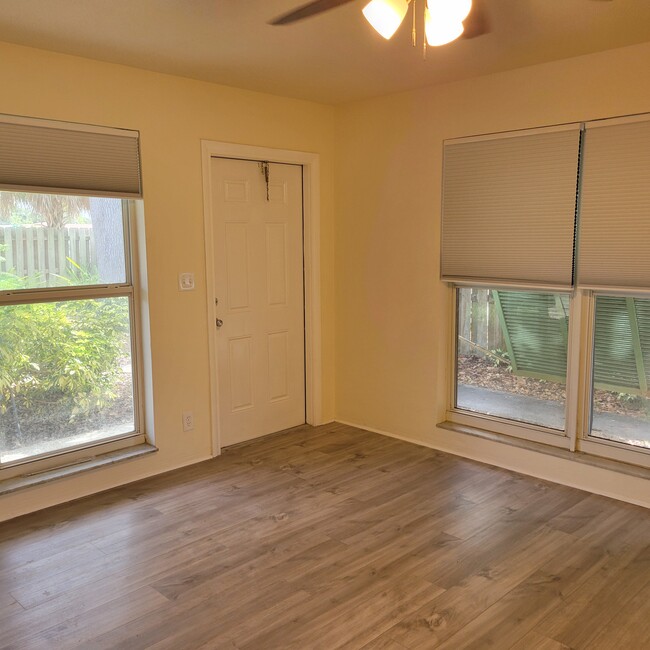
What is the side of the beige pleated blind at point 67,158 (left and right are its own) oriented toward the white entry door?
left

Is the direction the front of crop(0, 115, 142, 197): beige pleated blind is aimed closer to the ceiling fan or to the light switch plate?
the ceiling fan

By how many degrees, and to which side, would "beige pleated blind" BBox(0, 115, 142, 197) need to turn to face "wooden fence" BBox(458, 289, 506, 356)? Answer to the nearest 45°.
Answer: approximately 45° to its left

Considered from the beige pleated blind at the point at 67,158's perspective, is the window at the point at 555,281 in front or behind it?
in front

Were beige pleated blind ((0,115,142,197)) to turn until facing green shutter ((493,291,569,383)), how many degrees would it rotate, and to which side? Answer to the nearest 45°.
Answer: approximately 45° to its left

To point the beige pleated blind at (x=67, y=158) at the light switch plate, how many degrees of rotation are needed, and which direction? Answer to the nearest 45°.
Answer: approximately 90° to its left

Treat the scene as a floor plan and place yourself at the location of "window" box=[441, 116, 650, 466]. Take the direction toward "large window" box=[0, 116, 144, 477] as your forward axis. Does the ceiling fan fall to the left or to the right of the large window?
left
